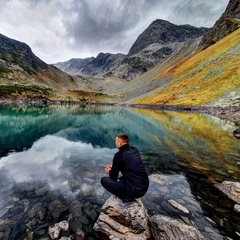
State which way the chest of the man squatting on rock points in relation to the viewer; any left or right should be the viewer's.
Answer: facing away from the viewer and to the left of the viewer

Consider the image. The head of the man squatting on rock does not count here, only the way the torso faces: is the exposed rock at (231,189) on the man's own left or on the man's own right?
on the man's own right

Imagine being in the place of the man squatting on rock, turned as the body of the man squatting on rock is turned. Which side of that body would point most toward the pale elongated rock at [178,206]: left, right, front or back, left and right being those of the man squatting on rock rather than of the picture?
right

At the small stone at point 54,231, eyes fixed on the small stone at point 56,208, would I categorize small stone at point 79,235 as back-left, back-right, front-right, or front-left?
back-right

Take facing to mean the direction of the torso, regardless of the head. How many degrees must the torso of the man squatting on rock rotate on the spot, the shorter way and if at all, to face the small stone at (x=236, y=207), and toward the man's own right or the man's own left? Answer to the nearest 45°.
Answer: approximately 135° to the man's own right
